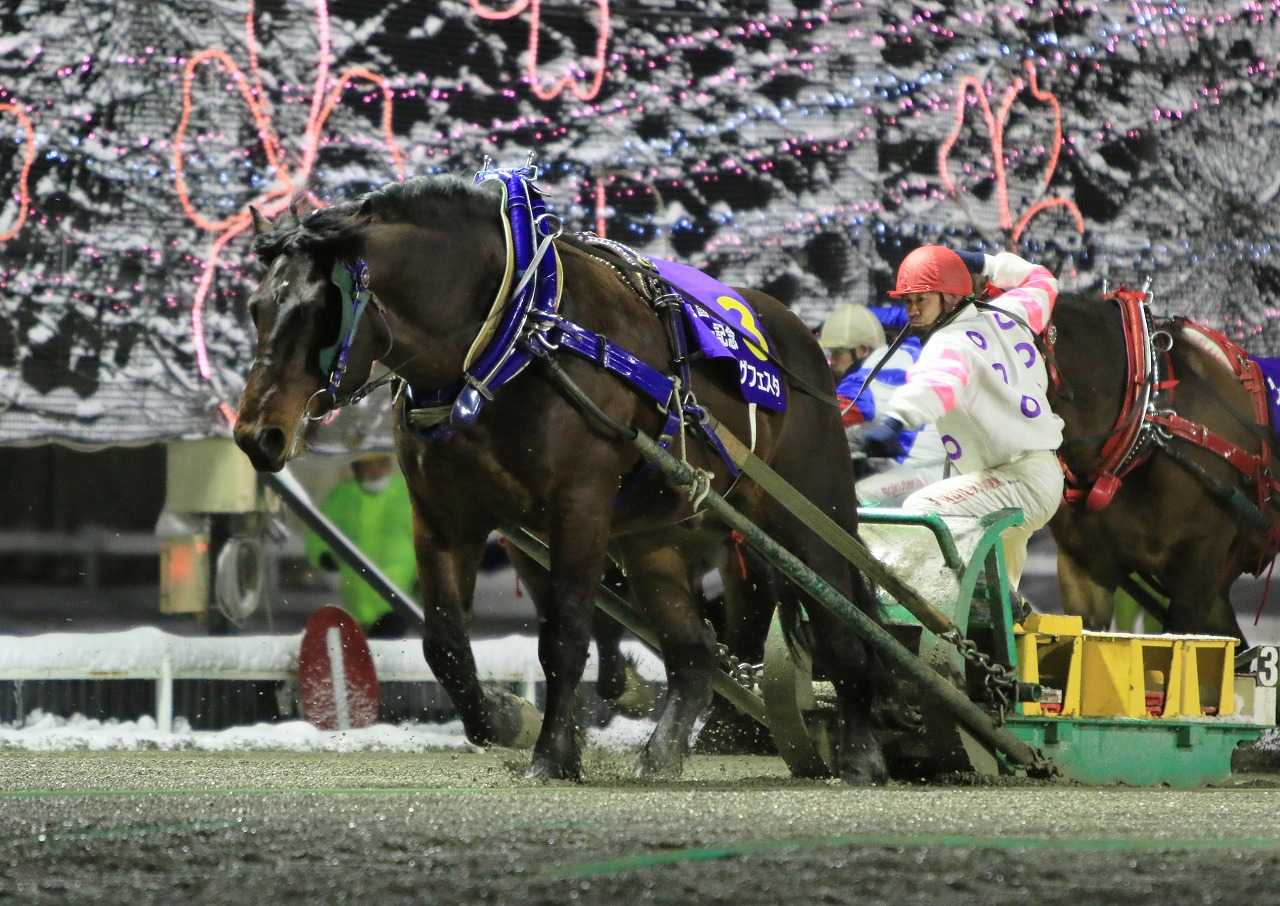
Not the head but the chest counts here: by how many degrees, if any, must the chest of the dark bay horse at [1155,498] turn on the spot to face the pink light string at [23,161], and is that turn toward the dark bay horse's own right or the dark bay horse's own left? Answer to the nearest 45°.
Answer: approximately 45° to the dark bay horse's own right

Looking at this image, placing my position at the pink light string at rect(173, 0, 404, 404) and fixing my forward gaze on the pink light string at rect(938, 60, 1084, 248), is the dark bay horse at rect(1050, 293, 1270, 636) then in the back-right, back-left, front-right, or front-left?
front-right

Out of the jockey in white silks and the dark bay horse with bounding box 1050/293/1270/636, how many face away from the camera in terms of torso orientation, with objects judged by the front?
0

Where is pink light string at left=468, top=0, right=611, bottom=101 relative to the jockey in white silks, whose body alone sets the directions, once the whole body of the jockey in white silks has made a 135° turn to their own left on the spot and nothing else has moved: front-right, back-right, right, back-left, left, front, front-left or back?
back

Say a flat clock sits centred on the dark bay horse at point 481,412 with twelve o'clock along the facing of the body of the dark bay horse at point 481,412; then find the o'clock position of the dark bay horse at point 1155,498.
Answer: the dark bay horse at point 1155,498 is roughly at 6 o'clock from the dark bay horse at point 481,412.

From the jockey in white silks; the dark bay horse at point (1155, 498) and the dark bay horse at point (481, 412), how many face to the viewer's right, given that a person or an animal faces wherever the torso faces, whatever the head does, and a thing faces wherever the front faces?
0

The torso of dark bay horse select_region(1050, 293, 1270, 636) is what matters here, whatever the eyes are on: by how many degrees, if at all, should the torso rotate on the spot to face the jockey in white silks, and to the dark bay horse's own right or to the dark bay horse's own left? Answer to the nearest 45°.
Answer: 0° — it already faces them

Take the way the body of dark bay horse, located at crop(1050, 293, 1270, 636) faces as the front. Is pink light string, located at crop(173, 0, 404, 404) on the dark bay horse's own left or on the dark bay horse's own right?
on the dark bay horse's own right

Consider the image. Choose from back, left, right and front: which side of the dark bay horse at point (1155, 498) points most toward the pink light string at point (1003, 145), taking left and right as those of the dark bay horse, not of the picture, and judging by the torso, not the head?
right

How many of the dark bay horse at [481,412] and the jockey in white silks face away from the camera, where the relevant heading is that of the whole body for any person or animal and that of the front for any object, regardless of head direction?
0

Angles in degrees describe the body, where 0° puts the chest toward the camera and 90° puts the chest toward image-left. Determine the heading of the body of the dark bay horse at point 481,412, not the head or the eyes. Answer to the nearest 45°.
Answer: approximately 45°

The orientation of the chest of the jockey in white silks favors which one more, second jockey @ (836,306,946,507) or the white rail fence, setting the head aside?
the white rail fence

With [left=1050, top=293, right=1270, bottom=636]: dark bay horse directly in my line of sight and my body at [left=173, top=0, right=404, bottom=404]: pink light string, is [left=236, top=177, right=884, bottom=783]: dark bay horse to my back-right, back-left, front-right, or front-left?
front-right

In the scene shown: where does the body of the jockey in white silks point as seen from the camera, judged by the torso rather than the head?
to the viewer's left

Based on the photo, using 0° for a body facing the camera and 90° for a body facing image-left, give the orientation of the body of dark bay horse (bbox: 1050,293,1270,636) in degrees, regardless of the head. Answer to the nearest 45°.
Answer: approximately 45°

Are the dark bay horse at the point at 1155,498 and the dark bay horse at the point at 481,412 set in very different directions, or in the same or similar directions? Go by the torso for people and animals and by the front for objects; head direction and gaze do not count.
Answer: same or similar directions

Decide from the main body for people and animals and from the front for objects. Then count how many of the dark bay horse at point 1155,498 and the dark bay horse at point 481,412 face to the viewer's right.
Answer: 0
